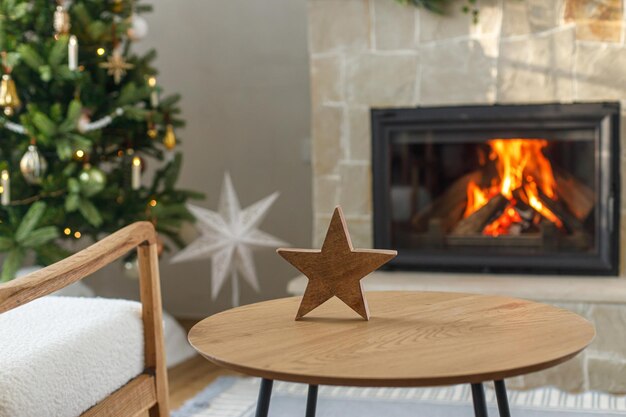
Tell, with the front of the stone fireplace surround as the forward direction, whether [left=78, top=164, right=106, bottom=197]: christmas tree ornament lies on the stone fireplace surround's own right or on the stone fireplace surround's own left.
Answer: on the stone fireplace surround's own right

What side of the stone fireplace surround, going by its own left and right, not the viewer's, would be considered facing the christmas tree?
right

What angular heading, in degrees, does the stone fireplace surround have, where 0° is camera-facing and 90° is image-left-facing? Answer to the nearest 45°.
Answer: approximately 0°

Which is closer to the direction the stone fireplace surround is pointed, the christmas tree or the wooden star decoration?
the wooden star decoration

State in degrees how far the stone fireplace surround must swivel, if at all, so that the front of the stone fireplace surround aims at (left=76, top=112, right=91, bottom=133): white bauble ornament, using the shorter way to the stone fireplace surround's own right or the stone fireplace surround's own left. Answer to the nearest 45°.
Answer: approximately 90° to the stone fireplace surround's own right

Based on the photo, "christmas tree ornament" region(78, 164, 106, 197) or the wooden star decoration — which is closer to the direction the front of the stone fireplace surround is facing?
the wooden star decoration
